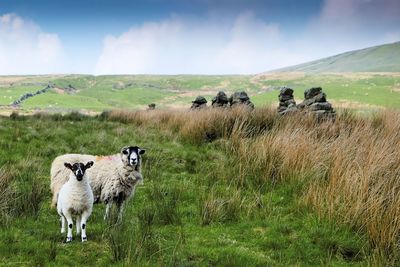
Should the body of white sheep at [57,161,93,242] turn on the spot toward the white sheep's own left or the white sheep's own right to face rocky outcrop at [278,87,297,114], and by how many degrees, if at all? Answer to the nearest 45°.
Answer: approximately 135° to the white sheep's own left

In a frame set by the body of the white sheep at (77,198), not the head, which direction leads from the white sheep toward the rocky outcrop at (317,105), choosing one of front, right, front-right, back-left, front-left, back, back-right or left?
back-left

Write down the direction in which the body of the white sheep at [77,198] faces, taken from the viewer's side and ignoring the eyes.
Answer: toward the camera

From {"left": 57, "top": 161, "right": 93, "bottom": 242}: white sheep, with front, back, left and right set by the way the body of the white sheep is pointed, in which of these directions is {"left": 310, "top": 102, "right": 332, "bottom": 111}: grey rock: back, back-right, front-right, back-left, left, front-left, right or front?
back-left
